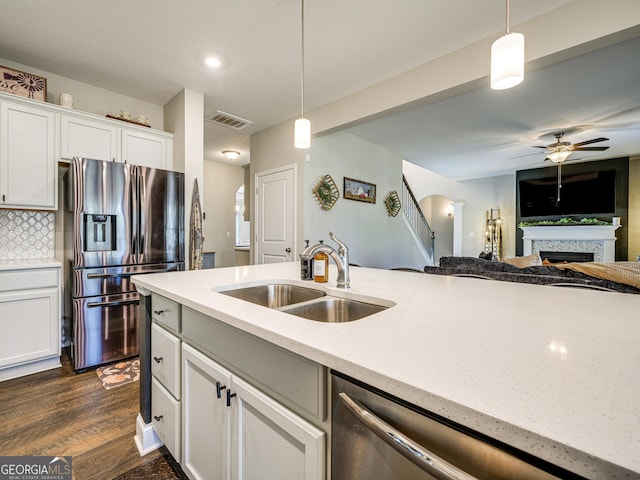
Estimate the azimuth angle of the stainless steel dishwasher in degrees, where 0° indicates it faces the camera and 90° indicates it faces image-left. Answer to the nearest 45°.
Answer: approximately 45°

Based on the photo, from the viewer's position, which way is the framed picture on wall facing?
facing the viewer and to the right of the viewer

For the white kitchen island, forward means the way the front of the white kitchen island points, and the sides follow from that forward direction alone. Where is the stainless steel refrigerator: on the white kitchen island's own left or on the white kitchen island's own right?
on the white kitchen island's own right

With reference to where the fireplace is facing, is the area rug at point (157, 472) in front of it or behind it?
in front

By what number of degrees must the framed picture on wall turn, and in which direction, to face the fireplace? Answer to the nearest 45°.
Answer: approximately 90° to its left

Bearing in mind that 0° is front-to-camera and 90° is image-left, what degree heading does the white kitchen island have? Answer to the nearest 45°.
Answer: approximately 45°

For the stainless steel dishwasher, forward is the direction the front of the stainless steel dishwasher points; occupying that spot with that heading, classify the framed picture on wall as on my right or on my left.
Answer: on my right

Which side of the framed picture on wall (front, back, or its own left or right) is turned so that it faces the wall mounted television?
left

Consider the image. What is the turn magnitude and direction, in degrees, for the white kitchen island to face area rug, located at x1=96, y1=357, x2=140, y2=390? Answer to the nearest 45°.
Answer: approximately 90° to its right

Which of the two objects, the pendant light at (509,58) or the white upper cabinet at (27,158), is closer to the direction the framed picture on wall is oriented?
the pendant light

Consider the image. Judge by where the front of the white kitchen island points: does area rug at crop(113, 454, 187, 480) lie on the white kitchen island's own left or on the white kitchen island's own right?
on the white kitchen island's own right
